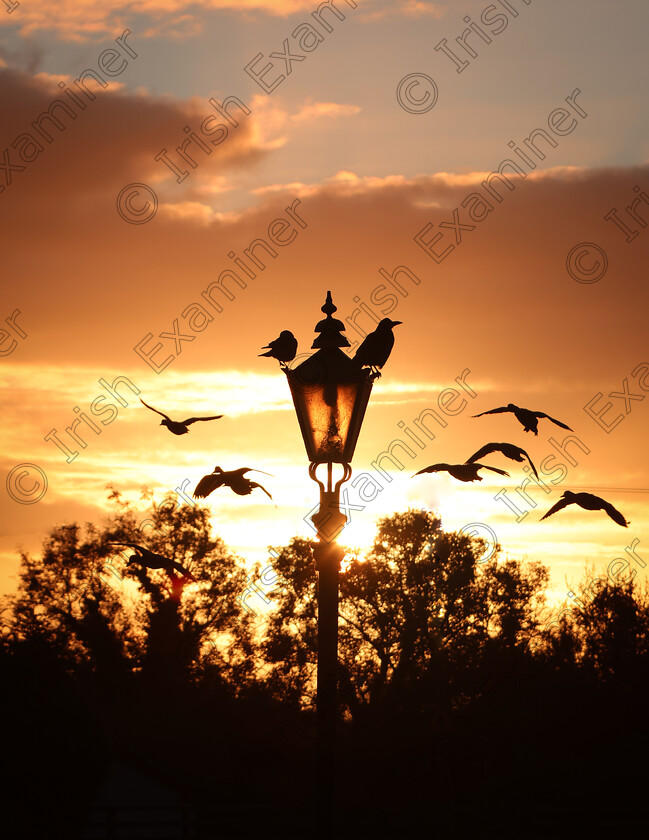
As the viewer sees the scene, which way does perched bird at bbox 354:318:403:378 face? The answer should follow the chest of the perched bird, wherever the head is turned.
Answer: to the viewer's right

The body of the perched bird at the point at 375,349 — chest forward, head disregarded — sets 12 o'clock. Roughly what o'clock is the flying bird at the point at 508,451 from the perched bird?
The flying bird is roughly at 11 o'clock from the perched bird.

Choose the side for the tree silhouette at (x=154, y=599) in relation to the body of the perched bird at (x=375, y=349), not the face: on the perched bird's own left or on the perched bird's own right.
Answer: on the perched bird's own left

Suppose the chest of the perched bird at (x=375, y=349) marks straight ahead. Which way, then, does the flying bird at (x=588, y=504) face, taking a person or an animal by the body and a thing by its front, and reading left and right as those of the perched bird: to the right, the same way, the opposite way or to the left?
the opposite way

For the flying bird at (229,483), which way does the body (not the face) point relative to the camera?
to the viewer's left

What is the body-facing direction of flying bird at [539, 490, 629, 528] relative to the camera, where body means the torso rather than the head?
to the viewer's left
